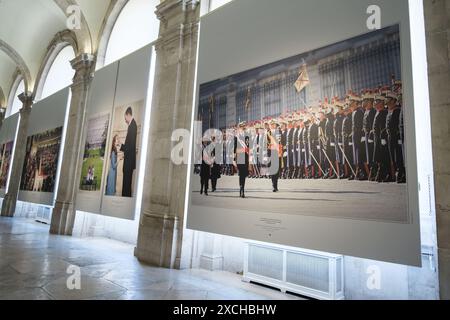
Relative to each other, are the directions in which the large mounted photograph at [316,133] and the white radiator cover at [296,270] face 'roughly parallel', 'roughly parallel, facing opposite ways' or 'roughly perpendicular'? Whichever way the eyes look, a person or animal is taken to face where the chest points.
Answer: roughly parallel

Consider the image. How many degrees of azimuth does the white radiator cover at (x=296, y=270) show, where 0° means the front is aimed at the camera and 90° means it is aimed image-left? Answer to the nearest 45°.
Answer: approximately 45°

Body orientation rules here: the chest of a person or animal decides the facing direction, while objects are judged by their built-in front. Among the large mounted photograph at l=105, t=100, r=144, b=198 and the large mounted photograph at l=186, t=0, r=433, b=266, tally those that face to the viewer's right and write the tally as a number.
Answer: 0

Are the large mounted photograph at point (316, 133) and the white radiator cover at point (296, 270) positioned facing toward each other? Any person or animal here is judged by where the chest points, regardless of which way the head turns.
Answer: no

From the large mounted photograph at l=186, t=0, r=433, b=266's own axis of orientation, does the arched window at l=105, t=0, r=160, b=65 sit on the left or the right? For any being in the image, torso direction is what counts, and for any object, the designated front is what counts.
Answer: on its right

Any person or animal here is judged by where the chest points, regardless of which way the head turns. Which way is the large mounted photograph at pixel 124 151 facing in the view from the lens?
facing the viewer and to the left of the viewer

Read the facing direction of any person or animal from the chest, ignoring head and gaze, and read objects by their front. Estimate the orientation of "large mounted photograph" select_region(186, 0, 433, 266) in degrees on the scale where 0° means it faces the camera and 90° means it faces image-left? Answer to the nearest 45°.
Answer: approximately 45°

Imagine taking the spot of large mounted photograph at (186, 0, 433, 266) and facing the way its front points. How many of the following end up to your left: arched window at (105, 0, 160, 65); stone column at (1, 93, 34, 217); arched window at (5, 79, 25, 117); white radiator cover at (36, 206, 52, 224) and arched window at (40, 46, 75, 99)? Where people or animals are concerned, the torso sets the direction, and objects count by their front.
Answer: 0

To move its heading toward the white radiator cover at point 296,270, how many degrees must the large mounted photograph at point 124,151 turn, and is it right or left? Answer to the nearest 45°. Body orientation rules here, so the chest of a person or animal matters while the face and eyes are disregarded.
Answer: approximately 90° to its left

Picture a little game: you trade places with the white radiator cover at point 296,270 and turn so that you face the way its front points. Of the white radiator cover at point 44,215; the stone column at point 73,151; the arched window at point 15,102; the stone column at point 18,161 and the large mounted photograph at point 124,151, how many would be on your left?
0

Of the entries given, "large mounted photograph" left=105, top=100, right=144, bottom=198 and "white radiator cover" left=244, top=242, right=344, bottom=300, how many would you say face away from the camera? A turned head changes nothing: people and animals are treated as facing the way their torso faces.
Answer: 0

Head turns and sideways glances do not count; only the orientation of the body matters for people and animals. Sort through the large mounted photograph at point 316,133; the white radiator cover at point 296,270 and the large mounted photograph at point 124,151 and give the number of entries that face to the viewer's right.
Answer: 0

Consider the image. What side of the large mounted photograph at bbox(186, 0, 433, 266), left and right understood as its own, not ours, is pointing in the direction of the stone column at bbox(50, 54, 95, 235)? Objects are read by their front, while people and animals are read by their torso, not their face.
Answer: right

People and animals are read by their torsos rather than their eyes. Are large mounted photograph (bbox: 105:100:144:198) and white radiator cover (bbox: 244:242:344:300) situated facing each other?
no

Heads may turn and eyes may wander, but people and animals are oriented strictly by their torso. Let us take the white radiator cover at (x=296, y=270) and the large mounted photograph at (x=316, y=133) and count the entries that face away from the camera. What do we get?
0

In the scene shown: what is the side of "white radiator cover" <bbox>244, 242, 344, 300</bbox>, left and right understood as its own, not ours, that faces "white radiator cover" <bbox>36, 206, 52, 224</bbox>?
right
